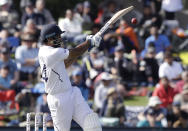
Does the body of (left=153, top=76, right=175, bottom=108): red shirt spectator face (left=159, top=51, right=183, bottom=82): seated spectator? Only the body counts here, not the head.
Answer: no

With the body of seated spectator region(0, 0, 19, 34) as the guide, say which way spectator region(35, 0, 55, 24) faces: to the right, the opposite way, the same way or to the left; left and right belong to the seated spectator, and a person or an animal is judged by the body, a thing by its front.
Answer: the same way

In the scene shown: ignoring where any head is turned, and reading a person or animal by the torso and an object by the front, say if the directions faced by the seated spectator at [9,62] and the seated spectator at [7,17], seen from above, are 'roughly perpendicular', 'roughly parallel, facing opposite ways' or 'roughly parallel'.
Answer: roughly parallel

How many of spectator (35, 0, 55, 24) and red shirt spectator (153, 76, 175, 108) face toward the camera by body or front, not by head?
2

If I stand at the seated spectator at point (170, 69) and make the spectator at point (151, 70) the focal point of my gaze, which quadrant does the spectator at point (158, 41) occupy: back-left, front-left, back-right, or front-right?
front-right

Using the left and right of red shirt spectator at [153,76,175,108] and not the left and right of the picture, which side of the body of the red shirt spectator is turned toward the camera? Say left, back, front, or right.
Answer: front

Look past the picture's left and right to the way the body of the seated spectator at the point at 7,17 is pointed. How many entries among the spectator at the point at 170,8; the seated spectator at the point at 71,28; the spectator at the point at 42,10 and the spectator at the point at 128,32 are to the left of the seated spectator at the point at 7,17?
4

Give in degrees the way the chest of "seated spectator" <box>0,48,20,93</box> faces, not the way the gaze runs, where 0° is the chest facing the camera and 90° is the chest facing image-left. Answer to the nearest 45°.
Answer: approximately 0°

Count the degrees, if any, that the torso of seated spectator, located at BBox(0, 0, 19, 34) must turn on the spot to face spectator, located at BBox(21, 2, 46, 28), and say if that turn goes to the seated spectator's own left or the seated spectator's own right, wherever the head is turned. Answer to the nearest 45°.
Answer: approximately 45° to the seated spectator's own left

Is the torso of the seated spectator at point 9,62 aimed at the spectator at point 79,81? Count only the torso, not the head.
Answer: no

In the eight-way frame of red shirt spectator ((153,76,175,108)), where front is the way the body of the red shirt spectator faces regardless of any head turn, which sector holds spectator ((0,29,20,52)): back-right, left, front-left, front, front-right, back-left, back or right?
right

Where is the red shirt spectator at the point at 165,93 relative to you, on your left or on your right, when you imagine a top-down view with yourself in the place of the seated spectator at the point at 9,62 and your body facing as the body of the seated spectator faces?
on your left

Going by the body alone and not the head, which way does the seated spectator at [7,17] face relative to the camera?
toward the camera

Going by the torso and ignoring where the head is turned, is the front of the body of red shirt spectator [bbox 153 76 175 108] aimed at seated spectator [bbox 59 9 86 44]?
no

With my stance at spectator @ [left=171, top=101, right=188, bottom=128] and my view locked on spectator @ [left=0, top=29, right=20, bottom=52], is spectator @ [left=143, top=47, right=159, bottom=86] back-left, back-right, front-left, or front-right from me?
front-right
